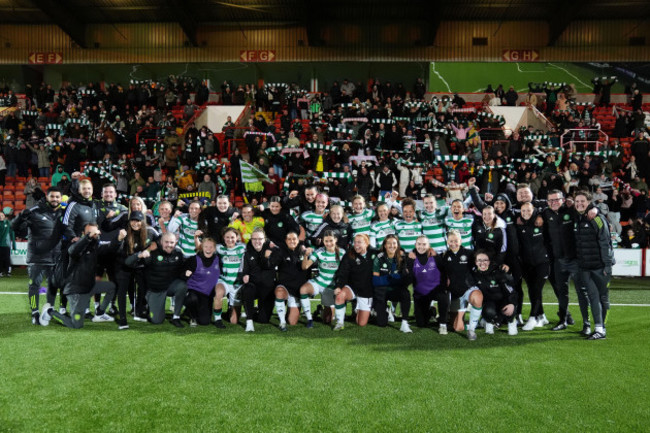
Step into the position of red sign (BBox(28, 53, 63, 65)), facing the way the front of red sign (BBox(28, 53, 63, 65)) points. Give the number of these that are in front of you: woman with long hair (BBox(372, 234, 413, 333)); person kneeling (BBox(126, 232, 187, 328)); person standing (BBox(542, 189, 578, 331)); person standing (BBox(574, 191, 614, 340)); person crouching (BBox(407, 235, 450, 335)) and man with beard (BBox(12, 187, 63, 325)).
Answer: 6

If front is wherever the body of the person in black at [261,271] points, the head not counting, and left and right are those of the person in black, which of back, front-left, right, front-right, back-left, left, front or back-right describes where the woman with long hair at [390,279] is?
left

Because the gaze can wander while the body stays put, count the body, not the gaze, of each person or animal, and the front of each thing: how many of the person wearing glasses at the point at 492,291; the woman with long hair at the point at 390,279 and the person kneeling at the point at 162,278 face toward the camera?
3

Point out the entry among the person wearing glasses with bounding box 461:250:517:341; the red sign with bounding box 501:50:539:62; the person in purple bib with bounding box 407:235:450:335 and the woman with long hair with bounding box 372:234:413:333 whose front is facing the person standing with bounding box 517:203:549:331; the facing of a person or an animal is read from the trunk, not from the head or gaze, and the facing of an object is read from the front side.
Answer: the red sign

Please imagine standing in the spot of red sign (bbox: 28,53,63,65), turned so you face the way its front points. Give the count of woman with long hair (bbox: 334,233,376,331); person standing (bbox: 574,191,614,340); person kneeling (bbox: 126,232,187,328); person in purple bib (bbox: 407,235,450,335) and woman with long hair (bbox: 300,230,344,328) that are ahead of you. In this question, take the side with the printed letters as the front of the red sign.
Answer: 5

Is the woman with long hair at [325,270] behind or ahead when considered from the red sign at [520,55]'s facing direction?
ahead

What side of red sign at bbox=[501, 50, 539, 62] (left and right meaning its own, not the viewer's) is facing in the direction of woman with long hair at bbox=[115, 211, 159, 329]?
front

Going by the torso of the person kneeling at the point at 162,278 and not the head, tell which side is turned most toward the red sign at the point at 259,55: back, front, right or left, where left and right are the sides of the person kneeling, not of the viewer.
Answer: back

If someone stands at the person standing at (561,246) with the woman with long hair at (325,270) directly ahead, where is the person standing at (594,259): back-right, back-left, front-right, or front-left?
back-left
